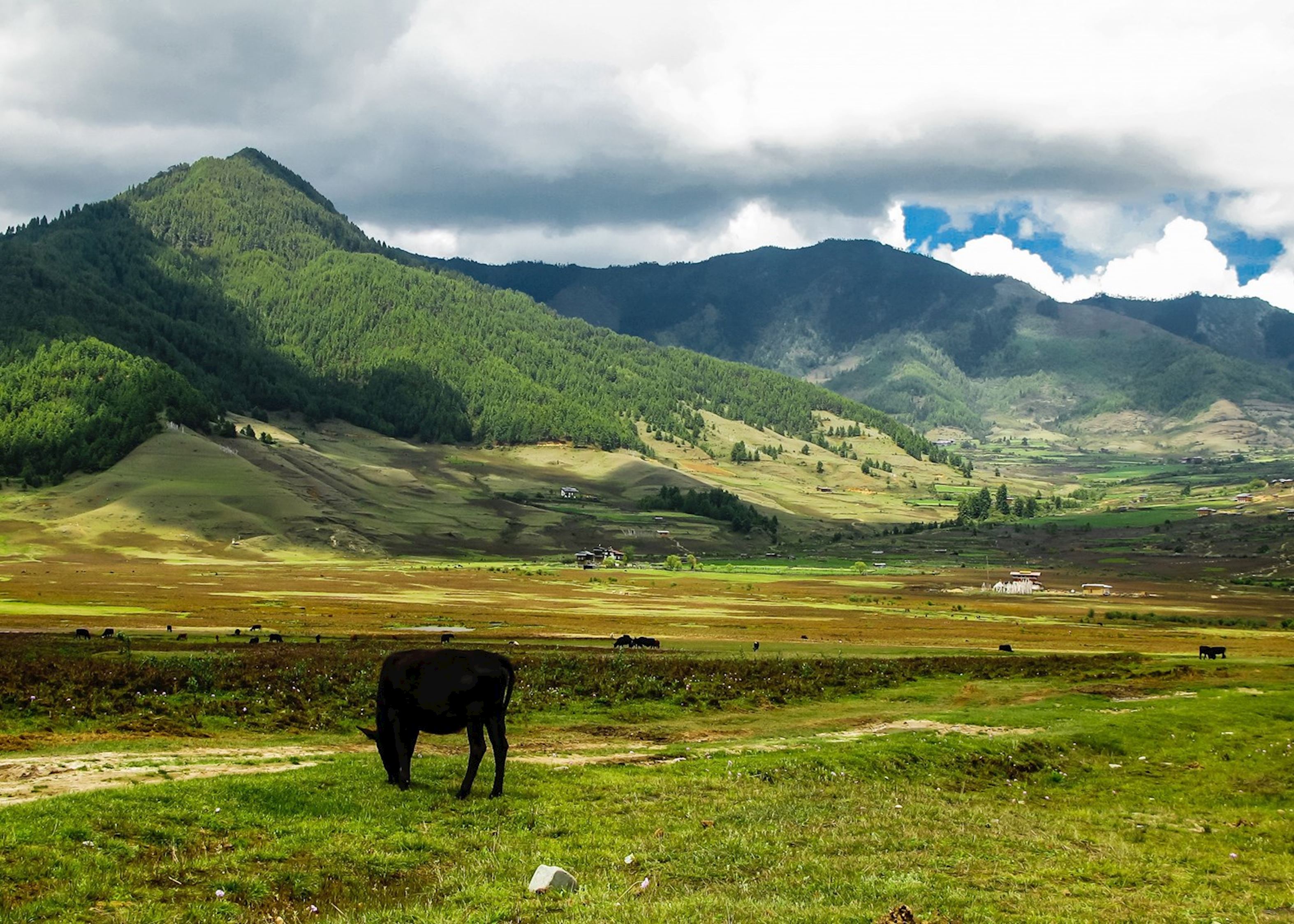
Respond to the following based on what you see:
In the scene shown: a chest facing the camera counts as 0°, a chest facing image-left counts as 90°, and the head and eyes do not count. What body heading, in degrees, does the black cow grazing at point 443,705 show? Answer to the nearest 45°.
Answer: approximately 90°

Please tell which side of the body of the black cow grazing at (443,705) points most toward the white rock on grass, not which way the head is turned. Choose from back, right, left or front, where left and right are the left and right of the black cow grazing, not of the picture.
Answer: left
